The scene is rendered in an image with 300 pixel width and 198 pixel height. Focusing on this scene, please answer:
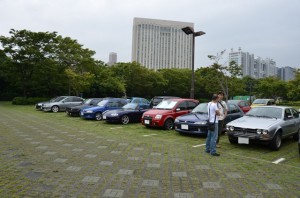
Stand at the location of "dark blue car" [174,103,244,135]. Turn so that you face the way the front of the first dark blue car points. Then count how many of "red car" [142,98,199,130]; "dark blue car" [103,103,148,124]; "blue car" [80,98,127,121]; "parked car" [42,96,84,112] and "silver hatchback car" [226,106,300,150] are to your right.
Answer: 4

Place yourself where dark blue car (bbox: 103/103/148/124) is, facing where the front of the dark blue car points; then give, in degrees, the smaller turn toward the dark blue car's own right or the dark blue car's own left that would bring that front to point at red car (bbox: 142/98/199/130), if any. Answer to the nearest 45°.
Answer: approximately 90° to the dark blue car's own left

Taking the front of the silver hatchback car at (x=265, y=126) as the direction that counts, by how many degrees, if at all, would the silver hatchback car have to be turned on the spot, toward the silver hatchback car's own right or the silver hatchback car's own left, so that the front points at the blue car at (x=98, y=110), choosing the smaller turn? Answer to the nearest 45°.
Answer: approximately 90° to the silver hatchback car's own right

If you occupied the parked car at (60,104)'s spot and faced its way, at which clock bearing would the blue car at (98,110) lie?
The blue car is roughly at 10 o'clock from the parked car.

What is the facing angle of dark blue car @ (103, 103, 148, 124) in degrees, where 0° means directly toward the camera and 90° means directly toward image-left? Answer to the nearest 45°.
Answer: approximately 45°

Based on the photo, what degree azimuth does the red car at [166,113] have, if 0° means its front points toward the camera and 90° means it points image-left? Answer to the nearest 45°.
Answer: approximately 45°

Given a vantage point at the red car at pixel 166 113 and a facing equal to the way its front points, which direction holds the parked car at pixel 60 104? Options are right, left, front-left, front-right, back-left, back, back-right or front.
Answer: right

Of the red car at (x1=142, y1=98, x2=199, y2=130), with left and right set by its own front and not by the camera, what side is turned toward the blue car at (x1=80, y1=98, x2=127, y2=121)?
right
